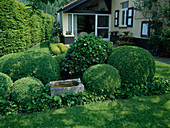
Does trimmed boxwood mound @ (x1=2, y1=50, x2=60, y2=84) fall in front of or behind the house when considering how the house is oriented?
in front

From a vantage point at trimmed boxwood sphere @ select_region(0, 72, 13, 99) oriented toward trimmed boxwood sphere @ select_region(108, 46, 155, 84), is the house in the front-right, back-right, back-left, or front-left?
front-left

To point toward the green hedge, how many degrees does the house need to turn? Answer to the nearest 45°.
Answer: approximately 45° to its right

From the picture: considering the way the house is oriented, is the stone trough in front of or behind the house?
in front

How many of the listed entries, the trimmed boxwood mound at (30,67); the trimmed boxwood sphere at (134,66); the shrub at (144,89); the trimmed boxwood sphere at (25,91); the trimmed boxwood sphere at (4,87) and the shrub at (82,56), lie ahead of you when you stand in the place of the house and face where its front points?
6

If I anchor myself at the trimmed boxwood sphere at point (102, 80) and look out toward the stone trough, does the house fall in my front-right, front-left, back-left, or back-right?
back-right

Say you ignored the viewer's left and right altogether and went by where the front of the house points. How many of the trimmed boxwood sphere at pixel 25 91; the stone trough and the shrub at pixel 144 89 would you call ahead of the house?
3

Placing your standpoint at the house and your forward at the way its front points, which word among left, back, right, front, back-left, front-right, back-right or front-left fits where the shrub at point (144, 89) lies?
front

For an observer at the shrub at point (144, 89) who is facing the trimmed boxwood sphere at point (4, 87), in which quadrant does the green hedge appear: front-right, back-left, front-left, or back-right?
front-right

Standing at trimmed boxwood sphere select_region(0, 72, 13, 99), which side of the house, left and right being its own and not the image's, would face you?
front

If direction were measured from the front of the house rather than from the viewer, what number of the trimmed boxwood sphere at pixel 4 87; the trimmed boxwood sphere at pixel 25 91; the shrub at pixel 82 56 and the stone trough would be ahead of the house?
4

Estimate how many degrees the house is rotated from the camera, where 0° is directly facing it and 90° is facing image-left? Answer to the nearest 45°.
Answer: approximately 0°

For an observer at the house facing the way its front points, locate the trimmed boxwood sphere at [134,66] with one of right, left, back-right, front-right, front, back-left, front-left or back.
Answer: front

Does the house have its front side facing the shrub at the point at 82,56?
yes
